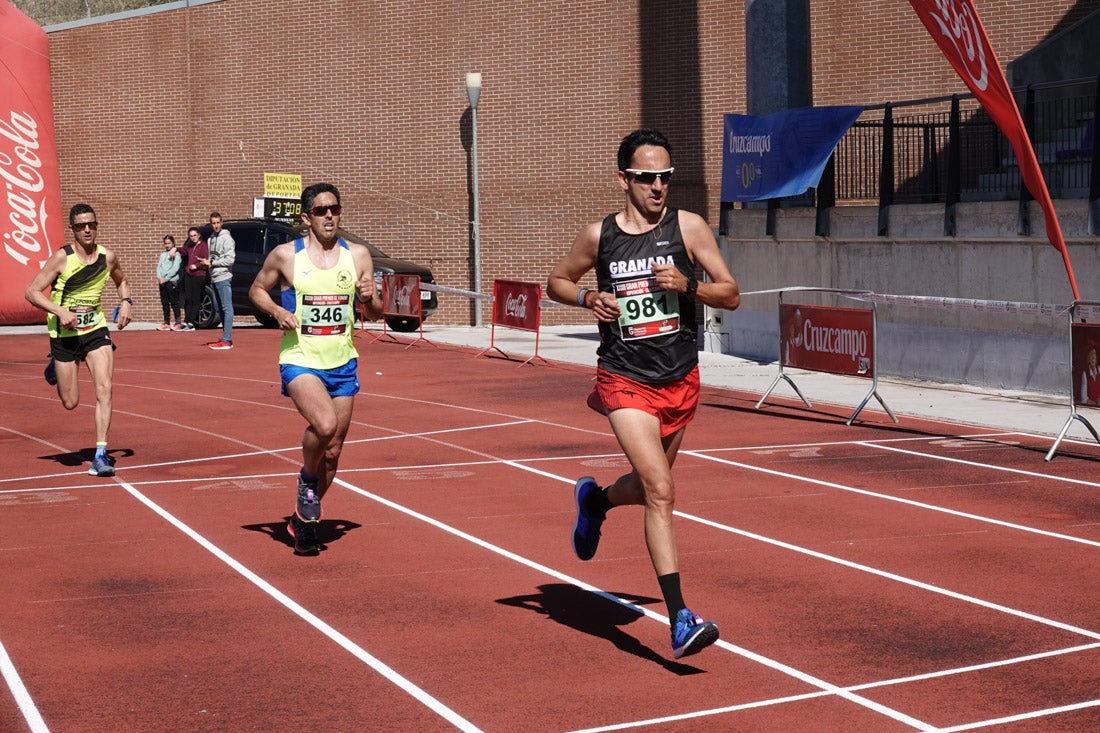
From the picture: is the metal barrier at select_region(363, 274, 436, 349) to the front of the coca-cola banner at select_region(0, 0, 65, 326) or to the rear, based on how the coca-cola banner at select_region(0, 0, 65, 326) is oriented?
to the front

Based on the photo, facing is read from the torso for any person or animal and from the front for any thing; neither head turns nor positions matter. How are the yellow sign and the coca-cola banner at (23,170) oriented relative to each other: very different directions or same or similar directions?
same or similar directions

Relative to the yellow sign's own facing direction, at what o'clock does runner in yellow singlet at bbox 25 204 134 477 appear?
The runner in yellow singlet is roughly at 12 o'clock from the yellow sign.

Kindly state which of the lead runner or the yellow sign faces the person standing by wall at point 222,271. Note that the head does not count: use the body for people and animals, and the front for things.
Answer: the yellow sign

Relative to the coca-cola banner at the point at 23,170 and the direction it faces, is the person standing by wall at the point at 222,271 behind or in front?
in front

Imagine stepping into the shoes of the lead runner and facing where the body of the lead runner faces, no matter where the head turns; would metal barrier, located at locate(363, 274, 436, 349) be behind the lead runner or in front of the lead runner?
behind

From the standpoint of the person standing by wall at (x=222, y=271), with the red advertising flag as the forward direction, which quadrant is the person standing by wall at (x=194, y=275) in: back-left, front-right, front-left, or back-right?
back-left

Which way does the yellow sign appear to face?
toward the camera

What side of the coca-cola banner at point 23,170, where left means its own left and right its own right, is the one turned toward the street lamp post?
left

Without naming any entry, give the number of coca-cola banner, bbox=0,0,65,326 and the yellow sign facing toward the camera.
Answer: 2

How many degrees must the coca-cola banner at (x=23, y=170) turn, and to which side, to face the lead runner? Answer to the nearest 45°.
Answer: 0° — it already faces them

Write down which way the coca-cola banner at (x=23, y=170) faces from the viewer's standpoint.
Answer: facing the viewer

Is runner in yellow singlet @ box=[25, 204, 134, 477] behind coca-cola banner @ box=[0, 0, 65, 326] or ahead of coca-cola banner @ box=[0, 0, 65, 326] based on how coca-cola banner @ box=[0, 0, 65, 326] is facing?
ahead

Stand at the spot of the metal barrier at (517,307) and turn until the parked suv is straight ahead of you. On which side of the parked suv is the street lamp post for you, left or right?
right

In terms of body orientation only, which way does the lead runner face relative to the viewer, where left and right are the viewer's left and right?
facing the viewer and to the right of the viewer
